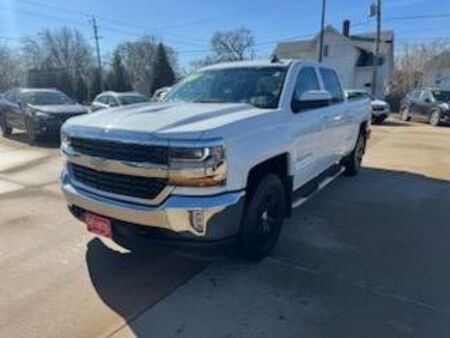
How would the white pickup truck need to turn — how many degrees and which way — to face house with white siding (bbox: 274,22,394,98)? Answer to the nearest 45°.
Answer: approximately 135° to its right

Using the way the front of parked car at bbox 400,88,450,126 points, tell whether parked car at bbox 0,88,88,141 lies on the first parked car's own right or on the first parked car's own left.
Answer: on the first parked car's own right

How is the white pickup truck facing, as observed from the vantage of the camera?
facing the viewer and to the left of the viewer

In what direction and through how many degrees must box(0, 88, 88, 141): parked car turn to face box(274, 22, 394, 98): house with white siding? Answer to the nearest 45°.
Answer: approximately 90° to its left

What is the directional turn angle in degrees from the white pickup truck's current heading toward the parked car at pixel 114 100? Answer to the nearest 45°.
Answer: approximately 135° to its right

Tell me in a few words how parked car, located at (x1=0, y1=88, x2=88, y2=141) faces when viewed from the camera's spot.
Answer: facing the viewer and to the right of the viewer

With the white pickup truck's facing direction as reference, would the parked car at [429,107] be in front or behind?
behind

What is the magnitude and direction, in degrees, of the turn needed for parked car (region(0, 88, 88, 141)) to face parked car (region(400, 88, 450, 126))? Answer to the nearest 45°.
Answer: approximately 45° to its left
